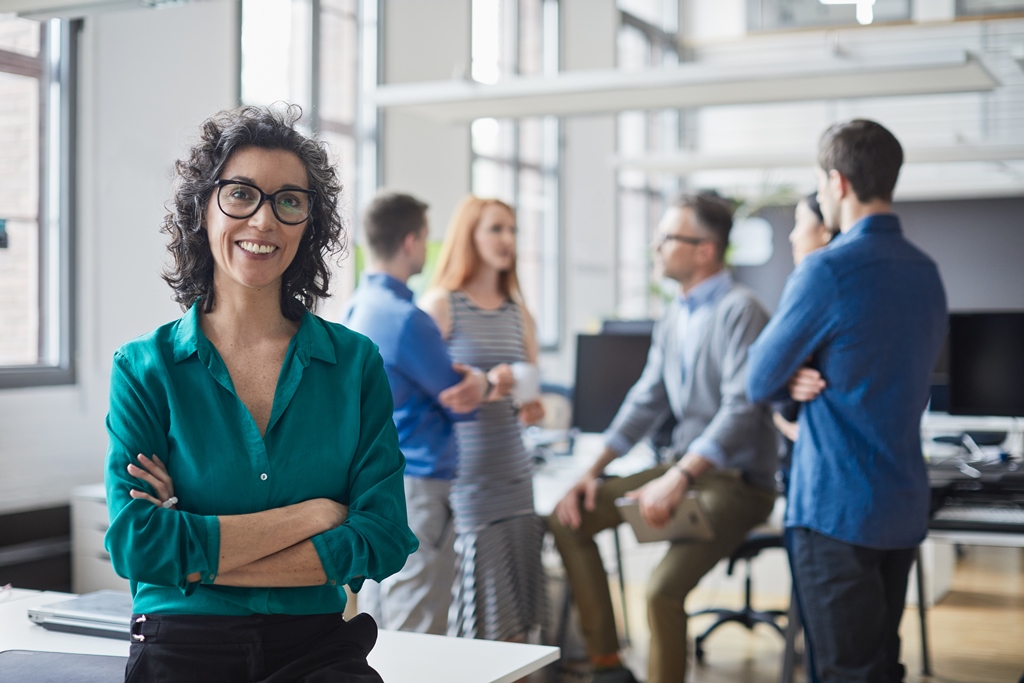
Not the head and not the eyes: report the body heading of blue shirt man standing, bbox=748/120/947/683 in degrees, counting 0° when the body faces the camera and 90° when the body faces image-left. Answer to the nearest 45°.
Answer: approximately 135°

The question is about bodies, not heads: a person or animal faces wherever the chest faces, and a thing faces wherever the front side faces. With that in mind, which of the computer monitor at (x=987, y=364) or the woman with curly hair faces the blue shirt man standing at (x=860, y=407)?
the computer monitor

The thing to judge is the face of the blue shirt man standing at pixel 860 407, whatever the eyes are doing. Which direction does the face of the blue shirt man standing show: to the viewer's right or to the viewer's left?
to the viewer's left

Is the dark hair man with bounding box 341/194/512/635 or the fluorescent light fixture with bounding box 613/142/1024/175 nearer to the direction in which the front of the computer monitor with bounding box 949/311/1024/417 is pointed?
the dark hair man

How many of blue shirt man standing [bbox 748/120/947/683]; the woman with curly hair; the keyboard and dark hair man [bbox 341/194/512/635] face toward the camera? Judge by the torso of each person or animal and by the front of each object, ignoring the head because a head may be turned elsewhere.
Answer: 2

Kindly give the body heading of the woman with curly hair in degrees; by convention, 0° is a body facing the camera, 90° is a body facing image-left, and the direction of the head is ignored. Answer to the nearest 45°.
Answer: approximately 0°

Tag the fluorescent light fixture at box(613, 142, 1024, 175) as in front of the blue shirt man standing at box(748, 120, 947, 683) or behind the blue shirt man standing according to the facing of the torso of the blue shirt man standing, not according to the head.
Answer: in front
